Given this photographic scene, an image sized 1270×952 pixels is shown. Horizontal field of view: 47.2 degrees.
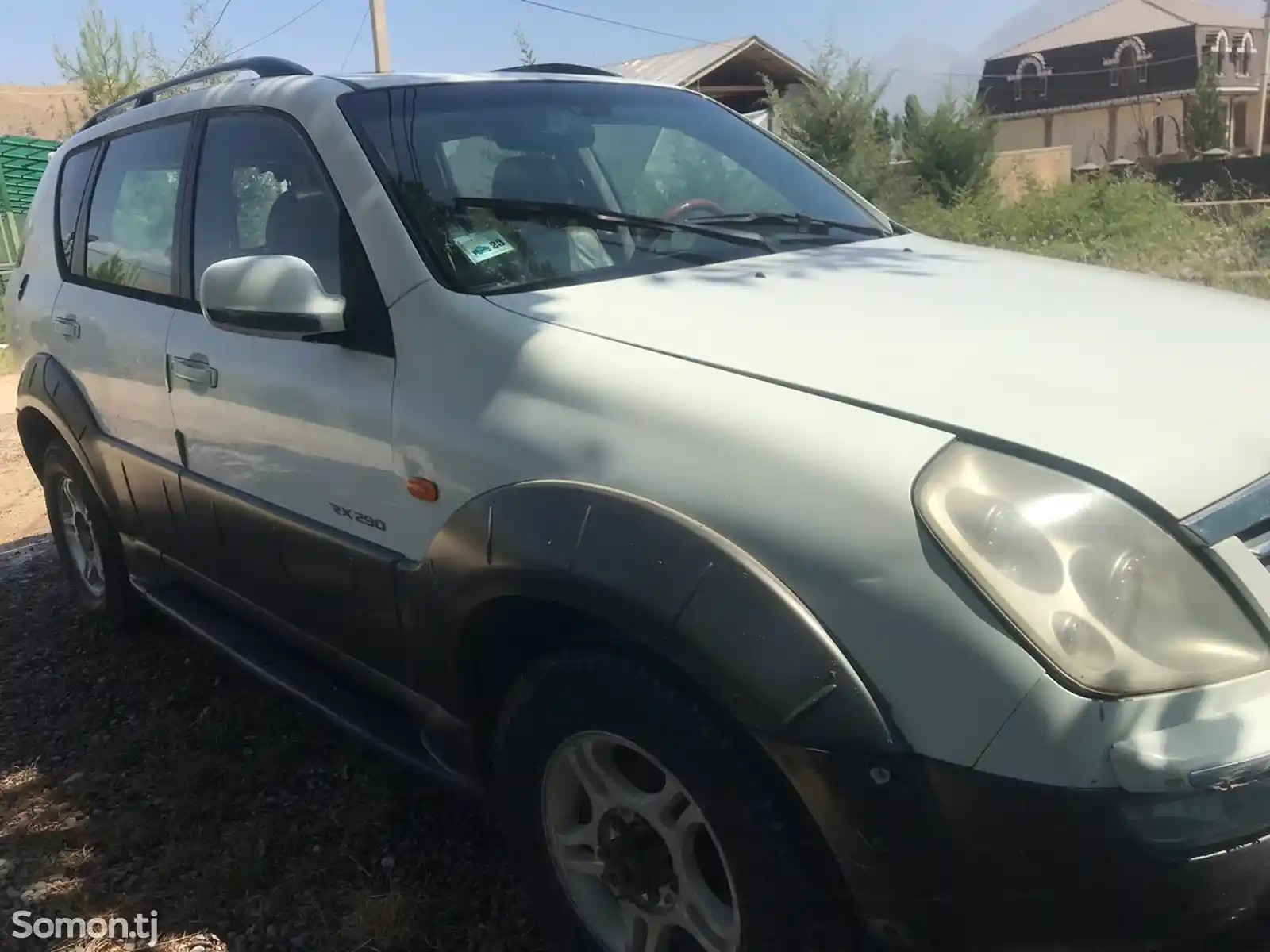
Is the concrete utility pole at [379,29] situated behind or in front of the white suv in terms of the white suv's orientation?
behind

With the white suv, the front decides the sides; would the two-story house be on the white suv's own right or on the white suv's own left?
on the white suv's own left

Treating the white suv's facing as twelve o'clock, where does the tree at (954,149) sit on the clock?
The tree is roughly at 8 o'clock from the white suv.

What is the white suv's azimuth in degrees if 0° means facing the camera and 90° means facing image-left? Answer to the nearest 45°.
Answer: approximately 315°

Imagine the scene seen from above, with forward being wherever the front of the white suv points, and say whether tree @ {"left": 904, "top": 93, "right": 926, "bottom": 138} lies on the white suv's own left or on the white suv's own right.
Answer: on the white suv's own left

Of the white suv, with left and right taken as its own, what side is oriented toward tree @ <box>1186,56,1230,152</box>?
left

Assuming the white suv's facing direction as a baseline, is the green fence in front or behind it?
behind

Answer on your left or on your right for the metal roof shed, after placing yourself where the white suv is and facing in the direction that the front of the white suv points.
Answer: on your left
